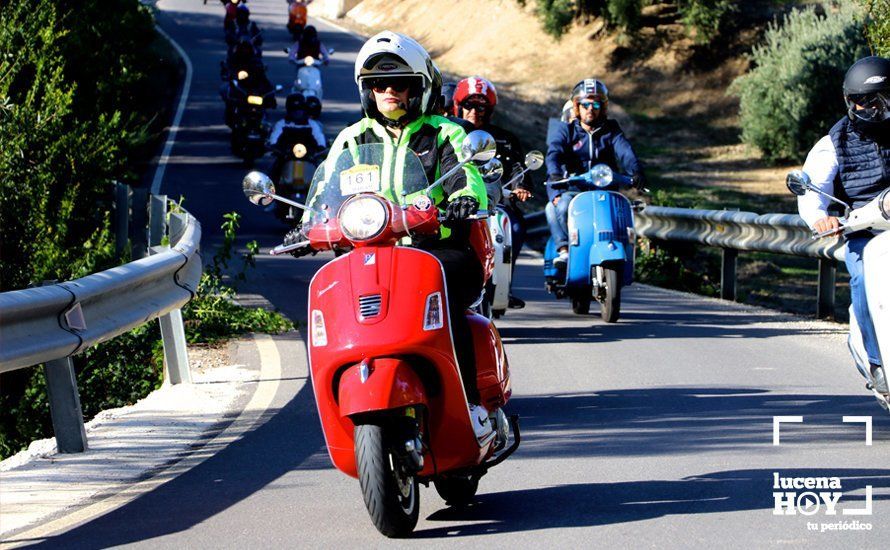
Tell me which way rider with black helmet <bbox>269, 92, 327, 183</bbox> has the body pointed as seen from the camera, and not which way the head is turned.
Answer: toward the camera

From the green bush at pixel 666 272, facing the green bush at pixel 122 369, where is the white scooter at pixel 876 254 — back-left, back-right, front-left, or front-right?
front-left

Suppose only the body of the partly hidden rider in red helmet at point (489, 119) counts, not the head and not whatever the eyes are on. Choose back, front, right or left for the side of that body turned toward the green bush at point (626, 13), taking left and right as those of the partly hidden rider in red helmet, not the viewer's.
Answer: back

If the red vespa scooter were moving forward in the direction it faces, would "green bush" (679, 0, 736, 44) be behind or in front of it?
behind

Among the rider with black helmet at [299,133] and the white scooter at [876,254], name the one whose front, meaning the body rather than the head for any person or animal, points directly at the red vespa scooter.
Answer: the rider with black helmet

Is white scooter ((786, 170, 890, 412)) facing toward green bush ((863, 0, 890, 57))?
no

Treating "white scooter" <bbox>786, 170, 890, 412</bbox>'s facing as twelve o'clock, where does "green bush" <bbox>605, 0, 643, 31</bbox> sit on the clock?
The green bush is roughly at 7 o'clock from the white scooter.

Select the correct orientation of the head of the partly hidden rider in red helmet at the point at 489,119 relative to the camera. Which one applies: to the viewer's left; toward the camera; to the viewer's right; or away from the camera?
toward the camera

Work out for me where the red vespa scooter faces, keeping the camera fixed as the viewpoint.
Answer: facing the viewer

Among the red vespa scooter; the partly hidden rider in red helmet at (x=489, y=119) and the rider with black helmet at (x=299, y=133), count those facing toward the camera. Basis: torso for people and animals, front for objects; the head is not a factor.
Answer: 3

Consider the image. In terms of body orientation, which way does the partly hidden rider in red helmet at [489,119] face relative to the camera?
toward the camera

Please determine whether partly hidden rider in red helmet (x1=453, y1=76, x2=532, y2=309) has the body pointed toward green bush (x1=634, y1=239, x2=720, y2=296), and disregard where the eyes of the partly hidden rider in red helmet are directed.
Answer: no

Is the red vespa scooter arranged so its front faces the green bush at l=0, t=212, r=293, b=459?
no

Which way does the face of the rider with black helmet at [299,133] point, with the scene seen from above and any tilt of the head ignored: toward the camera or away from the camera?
toward the camera
